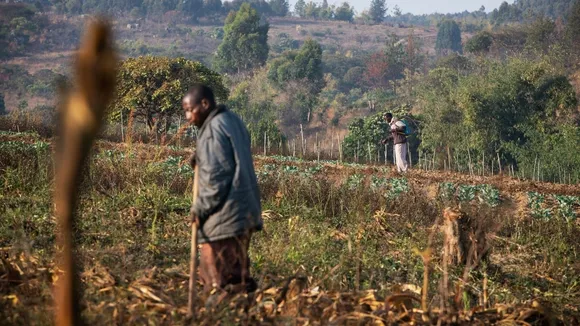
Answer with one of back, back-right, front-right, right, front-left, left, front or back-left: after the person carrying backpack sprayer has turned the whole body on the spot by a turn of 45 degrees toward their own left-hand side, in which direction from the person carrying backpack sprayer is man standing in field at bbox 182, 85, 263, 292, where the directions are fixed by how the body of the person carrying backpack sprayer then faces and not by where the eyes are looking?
front-left

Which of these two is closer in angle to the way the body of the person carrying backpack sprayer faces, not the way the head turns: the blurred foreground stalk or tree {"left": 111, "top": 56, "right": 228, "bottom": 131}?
the tree

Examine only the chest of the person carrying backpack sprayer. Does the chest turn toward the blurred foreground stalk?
no

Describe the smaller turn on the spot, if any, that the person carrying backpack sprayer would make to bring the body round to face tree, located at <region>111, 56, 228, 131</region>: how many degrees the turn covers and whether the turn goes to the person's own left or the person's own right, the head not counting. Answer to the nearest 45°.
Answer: approximately 45° to the person's own right

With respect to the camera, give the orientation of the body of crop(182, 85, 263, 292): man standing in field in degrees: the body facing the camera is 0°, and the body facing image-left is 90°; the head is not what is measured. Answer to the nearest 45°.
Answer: approximately 90°

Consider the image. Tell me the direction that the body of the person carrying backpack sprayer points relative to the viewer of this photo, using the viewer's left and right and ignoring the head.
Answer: facing to the left of the viewer

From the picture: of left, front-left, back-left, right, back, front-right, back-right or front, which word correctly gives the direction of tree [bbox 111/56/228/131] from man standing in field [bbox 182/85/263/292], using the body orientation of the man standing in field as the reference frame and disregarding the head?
right

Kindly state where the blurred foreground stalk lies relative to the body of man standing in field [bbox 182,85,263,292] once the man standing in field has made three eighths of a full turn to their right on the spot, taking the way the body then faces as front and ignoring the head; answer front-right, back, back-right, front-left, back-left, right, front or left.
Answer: back-right
